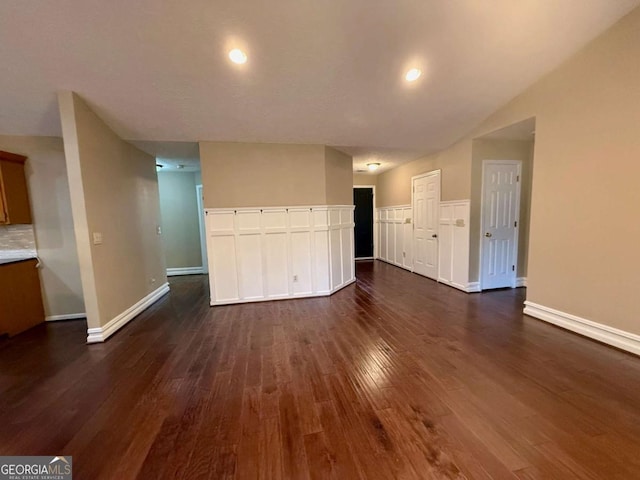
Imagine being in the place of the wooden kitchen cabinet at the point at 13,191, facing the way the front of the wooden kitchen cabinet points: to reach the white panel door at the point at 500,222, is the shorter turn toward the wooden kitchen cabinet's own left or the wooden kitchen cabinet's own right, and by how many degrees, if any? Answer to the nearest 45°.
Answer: approximately 90° to the wooden kitchen cabinet's own left

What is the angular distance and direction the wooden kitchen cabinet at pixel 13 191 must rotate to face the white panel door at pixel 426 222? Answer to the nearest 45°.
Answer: approximately 90° to its left

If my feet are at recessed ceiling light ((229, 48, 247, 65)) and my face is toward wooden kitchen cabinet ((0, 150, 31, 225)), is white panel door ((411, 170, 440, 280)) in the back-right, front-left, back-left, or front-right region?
back-right

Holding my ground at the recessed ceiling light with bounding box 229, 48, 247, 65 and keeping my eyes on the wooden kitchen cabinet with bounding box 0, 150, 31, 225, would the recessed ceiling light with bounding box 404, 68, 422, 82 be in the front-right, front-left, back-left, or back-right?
back-right

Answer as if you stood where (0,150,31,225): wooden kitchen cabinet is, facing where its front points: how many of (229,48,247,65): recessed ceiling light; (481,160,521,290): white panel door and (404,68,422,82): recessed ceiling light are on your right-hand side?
0

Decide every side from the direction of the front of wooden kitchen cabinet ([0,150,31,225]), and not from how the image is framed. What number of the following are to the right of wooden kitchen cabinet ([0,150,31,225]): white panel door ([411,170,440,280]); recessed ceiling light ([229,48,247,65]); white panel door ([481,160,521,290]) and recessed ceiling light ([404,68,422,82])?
0

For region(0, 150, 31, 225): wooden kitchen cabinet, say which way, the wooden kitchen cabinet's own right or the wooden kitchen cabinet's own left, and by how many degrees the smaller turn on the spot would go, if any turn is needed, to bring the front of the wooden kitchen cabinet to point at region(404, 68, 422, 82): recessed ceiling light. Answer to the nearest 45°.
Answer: approximately 90° to the wooden kitchen cabinet's own left
